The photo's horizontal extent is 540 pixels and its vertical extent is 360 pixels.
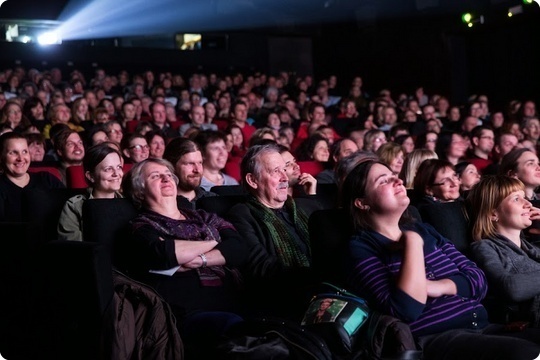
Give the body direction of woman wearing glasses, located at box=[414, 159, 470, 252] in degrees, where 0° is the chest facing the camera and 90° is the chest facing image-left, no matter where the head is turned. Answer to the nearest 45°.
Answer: approximately 315°

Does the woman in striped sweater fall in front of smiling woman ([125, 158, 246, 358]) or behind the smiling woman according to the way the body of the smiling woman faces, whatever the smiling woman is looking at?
in front

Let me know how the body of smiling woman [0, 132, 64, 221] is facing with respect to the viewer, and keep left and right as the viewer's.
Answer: facing the viewer and to the right of the viewer

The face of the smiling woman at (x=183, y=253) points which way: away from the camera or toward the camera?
toward the camera

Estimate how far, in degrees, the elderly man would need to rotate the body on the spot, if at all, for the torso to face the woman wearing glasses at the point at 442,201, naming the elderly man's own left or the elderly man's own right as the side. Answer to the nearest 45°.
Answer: approximately 90° to the elderly man's own left

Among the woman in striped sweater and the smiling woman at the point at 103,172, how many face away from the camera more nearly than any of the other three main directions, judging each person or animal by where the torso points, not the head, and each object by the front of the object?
0

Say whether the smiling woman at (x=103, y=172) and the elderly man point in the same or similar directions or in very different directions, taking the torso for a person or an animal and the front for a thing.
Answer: same or similar directions

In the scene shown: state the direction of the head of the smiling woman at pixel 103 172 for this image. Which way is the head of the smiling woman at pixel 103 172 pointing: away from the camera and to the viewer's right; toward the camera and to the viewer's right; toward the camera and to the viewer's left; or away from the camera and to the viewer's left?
toward the camera and to the viewer's right

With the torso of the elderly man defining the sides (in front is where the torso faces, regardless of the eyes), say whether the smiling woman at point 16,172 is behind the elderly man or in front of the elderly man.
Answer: behind

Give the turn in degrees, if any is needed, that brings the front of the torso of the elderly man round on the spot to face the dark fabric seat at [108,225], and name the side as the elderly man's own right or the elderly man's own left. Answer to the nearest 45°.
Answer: approximately 135° to the elderly man's own right

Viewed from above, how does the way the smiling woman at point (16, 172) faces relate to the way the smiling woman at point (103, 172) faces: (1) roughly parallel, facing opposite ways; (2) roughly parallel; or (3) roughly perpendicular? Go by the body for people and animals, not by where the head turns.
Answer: roughly parallel

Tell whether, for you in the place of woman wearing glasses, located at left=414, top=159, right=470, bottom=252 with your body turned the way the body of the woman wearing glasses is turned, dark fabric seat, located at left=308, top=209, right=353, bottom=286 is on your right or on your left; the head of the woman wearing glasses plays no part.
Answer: on your right

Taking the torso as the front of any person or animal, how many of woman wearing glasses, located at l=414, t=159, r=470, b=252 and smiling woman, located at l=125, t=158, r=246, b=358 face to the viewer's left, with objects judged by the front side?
0
